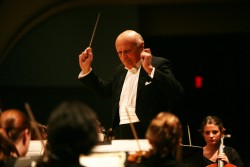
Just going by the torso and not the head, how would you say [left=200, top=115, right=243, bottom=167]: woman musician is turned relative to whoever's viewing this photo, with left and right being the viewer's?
facing the viewer and to the left of the viewer

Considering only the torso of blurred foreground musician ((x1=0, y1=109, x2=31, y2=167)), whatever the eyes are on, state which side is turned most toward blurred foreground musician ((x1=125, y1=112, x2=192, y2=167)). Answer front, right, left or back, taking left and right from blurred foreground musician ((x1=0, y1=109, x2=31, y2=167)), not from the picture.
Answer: right

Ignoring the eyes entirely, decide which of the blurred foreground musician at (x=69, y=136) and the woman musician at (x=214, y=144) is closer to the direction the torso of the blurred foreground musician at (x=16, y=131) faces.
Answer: the woman musician

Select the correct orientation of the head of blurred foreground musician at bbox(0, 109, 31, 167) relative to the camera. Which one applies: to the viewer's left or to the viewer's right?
to the viewer's right

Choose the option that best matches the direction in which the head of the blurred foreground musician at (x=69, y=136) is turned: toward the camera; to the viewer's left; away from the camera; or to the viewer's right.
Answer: away from the camera

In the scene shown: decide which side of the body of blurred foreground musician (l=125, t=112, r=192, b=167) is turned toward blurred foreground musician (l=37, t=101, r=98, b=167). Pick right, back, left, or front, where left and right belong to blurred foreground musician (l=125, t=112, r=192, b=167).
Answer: left

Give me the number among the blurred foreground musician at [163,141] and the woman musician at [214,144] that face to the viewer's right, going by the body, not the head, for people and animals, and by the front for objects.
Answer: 0

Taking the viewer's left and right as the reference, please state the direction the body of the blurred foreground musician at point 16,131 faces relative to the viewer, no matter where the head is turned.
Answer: facing away from the viewer and to the right of the viewer

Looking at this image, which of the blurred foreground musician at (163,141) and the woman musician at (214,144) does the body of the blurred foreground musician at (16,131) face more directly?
the woman musician

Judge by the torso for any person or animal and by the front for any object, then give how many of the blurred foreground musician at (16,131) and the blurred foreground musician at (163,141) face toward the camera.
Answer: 0

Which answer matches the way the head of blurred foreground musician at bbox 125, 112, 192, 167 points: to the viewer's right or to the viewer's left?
to the viewer's left

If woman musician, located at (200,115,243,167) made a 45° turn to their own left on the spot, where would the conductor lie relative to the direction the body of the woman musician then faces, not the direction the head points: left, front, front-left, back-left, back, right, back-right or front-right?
front-right

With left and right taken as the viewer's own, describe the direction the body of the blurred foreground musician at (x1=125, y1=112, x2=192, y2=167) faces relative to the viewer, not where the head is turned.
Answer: facing away from the viewer and to the left of the viewer
